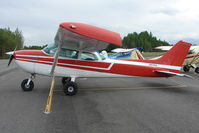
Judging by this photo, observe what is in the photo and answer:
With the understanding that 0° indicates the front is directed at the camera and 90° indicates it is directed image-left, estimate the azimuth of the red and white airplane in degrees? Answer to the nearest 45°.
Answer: approximately 90°
